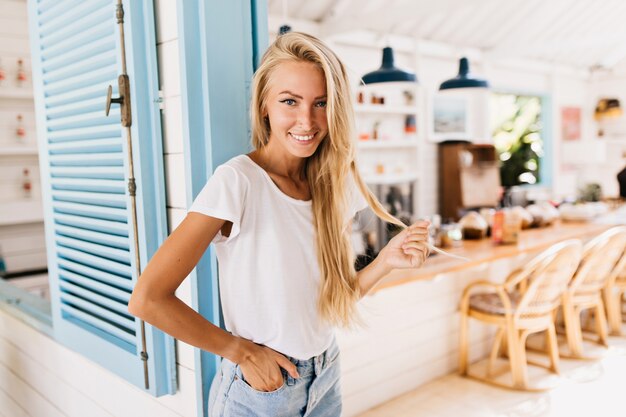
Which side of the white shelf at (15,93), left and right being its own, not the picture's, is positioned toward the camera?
front

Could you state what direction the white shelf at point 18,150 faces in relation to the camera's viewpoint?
facing the viewer

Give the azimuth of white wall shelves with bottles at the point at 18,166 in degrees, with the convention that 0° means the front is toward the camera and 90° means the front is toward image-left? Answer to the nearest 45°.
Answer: approximately 0°

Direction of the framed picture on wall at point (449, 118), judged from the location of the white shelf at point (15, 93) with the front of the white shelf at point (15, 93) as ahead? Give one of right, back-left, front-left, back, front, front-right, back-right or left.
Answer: left

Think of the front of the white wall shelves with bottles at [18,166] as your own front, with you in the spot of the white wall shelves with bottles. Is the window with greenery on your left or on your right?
on your left

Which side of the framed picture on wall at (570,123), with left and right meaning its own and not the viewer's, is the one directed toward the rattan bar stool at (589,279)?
front

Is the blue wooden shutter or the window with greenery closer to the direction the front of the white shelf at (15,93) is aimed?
the blue wooden shutter

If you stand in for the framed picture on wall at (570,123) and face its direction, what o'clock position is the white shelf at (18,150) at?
The white shelf is roughly at 1 o'clock from the framed picture on wall.

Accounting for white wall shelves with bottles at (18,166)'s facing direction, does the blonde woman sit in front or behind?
in front

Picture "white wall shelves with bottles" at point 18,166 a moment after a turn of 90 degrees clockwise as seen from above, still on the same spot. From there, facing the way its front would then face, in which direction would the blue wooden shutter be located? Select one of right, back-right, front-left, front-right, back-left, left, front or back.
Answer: left

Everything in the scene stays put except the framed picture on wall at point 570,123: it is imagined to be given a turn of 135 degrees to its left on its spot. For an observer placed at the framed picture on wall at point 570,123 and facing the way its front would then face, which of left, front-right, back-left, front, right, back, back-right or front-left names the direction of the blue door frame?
back-right

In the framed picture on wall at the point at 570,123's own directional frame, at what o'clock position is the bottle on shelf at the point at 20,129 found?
The bottle on shelf is roughly at 1 o'clock from the framed picture on wall.
